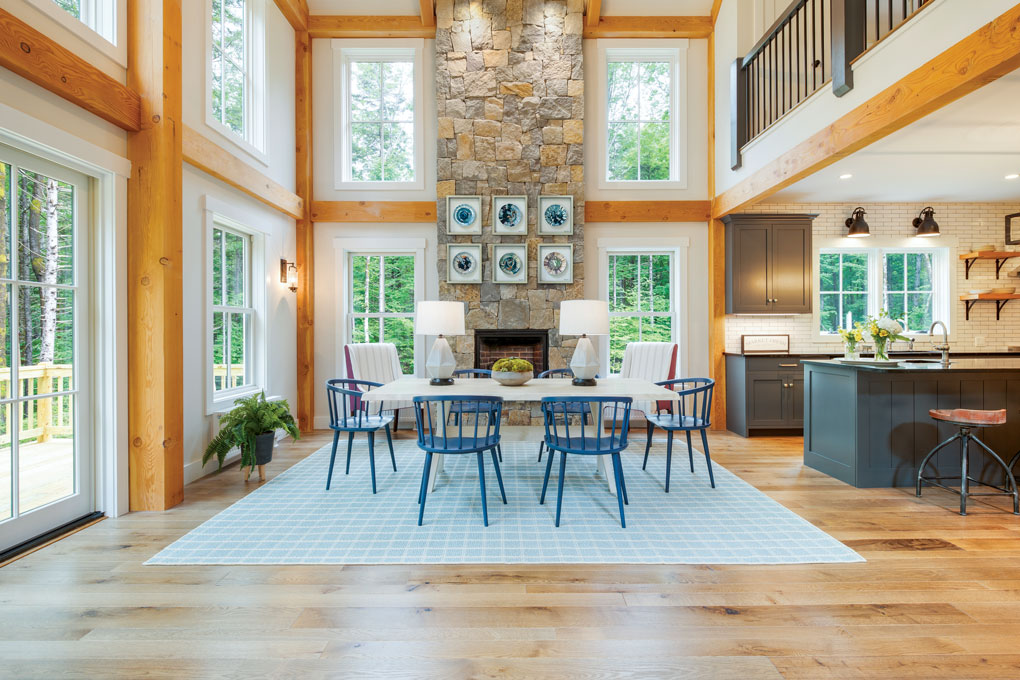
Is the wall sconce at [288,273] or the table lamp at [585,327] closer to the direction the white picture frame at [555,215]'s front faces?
the table lamp

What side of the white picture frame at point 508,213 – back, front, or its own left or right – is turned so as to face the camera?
front

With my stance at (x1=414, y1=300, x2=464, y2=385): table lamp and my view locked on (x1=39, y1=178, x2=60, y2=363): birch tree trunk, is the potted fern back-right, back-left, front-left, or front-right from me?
front-left

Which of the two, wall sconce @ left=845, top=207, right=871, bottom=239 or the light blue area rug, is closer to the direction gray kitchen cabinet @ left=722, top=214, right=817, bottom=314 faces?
the light blue area rug

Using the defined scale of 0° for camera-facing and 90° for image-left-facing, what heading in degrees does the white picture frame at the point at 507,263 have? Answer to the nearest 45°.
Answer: approximately 0°

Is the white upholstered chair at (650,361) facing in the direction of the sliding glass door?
yes

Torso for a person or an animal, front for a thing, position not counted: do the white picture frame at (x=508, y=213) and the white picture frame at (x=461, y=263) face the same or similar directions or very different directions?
same or similar directions

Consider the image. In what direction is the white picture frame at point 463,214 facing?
toward the camera

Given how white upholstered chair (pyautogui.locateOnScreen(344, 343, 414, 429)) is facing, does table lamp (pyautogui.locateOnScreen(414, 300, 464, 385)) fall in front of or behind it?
in front

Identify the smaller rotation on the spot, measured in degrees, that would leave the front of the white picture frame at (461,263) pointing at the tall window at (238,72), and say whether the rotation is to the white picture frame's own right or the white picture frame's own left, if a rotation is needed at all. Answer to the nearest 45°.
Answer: approximately 45° to the white picture frame's own right

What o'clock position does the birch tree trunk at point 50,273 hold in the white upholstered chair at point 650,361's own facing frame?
The birch tree trunk is roughly at 12 o'clock from the white upholstered chair.

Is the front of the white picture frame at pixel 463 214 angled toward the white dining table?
yes

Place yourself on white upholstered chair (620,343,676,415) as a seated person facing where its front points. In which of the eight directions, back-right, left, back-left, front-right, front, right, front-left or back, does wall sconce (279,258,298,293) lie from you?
front-right

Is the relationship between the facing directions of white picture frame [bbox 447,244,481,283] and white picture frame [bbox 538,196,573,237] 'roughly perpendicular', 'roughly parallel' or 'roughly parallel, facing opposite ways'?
roughly parallel

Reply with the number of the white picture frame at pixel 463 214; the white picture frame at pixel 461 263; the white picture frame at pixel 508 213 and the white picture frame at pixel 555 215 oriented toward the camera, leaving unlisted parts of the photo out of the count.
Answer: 4

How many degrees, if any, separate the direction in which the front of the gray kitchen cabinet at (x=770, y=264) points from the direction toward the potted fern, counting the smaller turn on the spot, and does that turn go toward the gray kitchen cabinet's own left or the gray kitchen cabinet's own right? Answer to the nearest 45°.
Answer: approximately 45° to the gray kitchen cabinet's own right

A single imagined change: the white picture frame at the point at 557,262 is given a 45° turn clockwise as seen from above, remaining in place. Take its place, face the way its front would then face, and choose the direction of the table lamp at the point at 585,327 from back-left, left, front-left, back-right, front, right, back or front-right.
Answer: front-left

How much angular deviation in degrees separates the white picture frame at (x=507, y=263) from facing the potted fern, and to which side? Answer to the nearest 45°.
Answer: approximately 45° to its right
